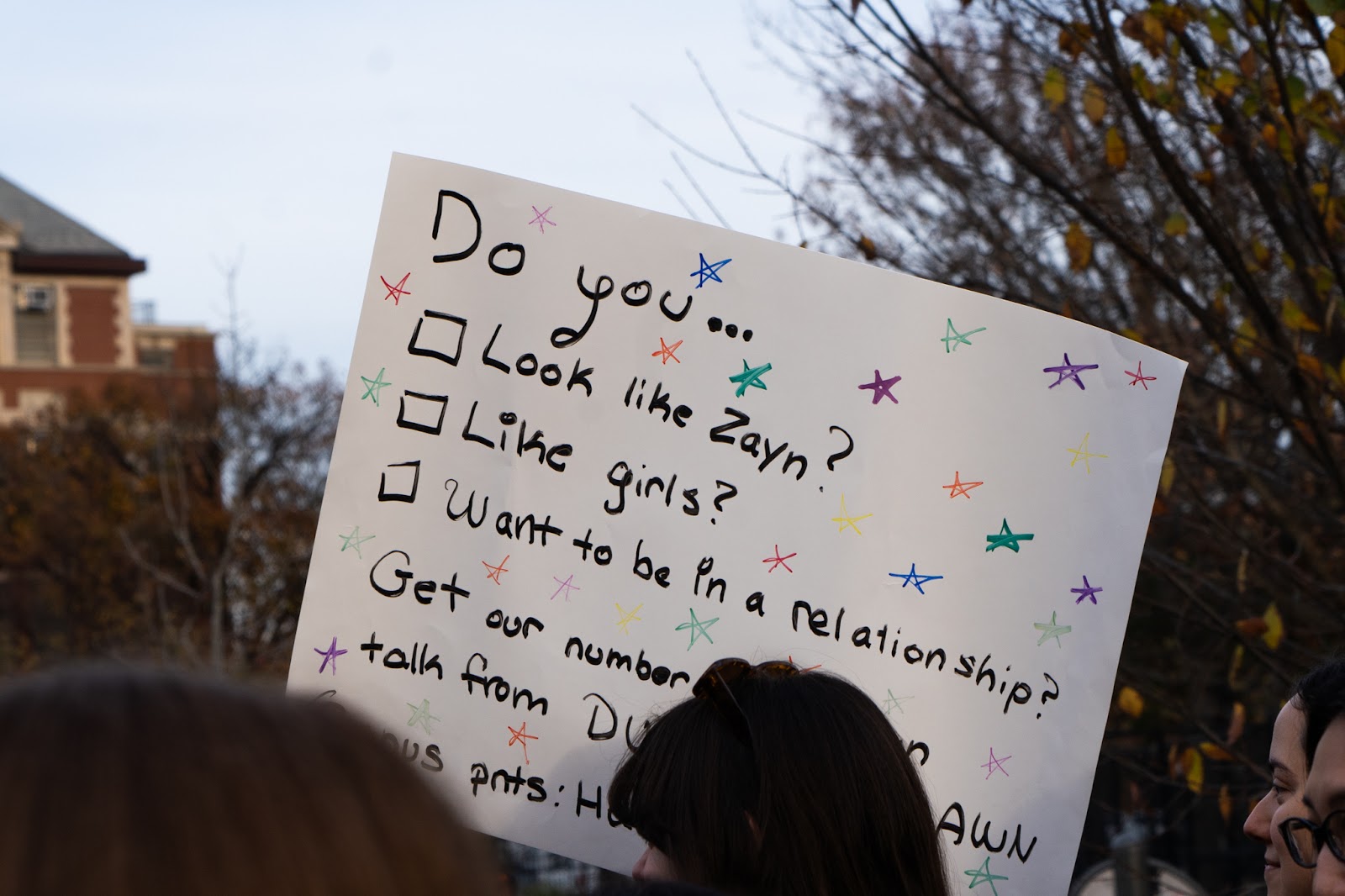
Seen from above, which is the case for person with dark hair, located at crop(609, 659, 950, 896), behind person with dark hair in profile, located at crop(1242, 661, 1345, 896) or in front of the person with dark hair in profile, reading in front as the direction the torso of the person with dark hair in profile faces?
in front

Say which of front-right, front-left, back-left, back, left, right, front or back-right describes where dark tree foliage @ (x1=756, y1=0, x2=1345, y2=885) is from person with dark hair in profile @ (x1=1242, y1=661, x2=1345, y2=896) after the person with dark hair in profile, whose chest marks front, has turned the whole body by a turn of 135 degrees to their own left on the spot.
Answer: back-left

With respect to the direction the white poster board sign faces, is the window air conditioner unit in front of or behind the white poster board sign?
behind

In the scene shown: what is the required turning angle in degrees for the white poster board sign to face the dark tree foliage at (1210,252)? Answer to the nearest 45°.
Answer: approximately 135° to its left

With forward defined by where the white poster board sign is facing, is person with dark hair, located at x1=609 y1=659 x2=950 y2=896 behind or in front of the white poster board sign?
in front

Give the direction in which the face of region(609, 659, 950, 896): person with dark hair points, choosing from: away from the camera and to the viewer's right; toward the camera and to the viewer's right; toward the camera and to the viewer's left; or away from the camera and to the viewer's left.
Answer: away from the camera and to the viewer's left

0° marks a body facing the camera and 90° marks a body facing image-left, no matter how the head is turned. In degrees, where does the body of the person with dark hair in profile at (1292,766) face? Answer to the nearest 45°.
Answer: approximately 90°
